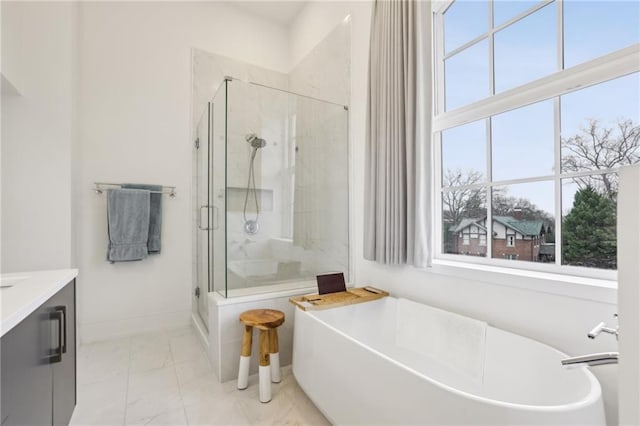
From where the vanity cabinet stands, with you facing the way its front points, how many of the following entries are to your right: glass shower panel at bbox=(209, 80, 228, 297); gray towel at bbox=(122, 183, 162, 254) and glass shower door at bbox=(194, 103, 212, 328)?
0

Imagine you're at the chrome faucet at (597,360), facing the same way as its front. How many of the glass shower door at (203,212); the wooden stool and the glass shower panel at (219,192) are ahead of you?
3

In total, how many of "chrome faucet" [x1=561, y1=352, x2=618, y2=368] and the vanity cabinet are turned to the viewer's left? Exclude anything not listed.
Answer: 1

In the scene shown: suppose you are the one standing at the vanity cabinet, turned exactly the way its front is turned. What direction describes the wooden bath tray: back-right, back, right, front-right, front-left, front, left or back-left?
front

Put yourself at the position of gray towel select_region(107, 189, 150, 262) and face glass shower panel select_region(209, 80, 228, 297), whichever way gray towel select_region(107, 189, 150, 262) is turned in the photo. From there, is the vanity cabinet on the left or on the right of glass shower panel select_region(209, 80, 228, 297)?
right

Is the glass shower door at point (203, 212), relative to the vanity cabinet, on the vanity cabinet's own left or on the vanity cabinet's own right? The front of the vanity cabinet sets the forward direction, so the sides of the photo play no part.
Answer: on the vanity cabinet's own left

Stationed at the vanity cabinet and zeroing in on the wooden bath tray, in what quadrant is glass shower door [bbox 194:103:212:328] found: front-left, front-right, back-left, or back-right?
front-left

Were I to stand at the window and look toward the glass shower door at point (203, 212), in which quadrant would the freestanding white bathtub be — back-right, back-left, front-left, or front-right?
front-left

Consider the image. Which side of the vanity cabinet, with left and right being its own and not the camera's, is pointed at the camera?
right

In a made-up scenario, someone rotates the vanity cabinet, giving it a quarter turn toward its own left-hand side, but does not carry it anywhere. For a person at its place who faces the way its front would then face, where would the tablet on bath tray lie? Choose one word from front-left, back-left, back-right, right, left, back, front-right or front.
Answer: right

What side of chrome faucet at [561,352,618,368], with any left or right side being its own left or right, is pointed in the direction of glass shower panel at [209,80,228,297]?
front

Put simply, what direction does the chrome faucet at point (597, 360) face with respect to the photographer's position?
facing to the left of the viewer

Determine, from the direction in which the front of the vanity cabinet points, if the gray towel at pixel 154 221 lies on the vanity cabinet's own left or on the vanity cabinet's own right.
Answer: on the vanity cabinet's own left

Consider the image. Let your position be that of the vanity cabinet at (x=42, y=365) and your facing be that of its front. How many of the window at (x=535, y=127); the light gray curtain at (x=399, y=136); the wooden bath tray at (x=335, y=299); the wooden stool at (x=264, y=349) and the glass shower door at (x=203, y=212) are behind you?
0

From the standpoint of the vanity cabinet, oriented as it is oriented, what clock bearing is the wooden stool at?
The wooden stool is roughly at 12 o'clock from the vanity cabinet.
